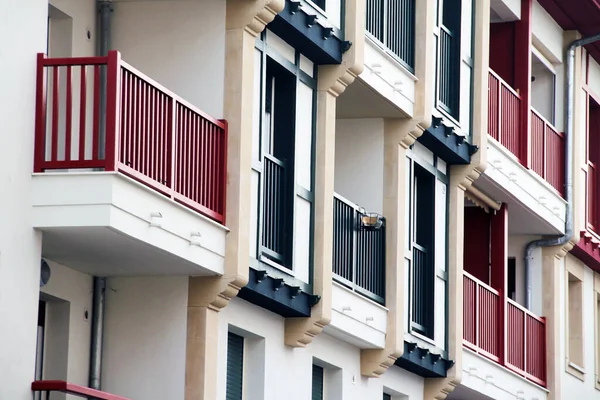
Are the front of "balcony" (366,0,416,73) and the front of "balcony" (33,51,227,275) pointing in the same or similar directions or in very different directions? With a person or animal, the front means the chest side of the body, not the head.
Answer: same or similar directions

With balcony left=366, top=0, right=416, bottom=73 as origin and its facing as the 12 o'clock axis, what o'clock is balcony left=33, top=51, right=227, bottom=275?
balcony left=33, top=51, right=227, bottom=275 is roughly at 2 o'clock from balcony left=366, top=0, right=416, bottom=73.

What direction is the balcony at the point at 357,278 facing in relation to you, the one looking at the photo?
facing the viewer and to the right of the viewer

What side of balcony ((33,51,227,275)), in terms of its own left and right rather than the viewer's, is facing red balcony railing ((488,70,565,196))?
left

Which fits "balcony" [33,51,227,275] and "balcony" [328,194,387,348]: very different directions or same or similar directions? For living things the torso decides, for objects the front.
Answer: same or similar directions

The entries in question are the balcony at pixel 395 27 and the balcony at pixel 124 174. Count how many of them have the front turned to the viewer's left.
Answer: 0

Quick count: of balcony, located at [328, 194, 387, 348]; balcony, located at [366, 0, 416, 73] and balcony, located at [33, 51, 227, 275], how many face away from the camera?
0

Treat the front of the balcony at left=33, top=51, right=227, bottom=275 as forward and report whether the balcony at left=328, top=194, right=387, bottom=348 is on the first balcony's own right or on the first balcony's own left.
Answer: on the first balcony's own left

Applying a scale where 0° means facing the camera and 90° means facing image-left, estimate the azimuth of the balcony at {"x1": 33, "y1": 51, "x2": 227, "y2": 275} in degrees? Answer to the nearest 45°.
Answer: approximately 315°

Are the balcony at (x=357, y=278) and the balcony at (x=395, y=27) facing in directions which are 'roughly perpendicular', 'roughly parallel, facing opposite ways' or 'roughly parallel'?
roughly parallel
